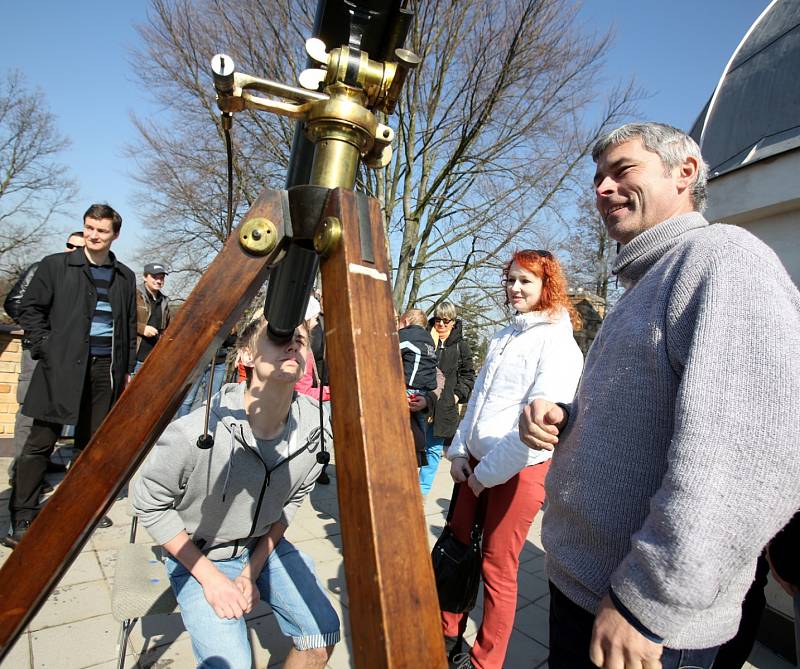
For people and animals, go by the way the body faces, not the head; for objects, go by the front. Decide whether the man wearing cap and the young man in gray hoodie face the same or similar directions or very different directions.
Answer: same or similar directions

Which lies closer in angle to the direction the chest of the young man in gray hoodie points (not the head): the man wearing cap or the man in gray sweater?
the man in gray sweater

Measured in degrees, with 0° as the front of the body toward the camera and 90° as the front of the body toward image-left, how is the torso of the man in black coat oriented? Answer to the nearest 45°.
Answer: approximately 315°

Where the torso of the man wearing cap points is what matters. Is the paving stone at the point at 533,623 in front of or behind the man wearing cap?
in front

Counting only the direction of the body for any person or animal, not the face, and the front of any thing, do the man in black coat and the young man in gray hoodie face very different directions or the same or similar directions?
same or similar directions

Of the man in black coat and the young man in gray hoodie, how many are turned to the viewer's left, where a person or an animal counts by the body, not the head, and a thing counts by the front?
0

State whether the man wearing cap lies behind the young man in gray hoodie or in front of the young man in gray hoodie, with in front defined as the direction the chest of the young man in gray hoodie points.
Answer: behind

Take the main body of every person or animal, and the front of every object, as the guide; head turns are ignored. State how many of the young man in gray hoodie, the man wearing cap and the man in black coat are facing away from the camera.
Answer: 0

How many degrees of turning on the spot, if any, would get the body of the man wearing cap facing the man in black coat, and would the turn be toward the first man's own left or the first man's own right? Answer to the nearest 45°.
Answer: approximately 45° to the first man's own right

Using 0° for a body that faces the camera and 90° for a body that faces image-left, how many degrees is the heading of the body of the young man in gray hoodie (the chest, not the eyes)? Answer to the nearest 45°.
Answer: approximately 315°

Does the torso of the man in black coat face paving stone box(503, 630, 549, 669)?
yes

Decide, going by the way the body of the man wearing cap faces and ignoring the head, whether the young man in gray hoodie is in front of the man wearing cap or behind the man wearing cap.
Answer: in front

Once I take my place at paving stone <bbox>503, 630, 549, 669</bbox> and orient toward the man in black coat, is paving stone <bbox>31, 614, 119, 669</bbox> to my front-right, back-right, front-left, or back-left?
front-left

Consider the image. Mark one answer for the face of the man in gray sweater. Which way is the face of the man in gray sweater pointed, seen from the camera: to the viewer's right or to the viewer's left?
to the viewer's left

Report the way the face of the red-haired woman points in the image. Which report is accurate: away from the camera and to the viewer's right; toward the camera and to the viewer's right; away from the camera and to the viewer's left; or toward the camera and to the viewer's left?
toward the camera and to the viewer's left

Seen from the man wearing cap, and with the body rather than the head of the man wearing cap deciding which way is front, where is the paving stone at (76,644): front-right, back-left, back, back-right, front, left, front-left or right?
front-right
